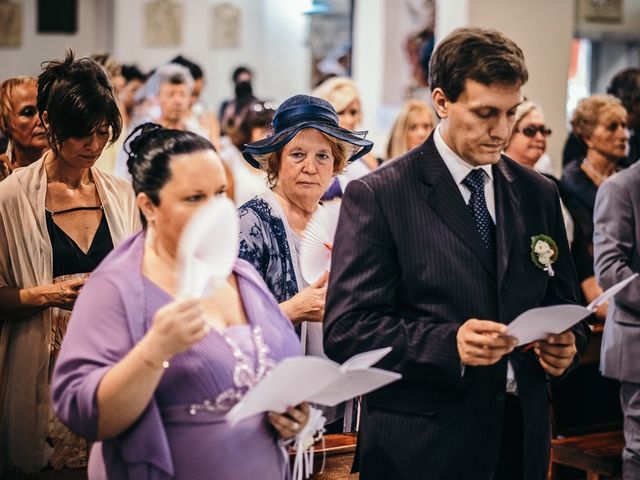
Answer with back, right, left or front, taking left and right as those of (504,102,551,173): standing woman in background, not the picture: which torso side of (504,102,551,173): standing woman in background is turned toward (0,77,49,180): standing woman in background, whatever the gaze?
right

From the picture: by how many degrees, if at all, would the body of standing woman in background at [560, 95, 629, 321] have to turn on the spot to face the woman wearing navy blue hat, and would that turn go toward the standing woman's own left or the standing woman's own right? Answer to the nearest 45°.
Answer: approximately 45° to the standing woman's own right

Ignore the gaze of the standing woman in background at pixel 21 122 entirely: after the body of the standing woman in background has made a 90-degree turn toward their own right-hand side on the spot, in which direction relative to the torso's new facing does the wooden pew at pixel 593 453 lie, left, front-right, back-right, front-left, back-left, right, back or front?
back-left

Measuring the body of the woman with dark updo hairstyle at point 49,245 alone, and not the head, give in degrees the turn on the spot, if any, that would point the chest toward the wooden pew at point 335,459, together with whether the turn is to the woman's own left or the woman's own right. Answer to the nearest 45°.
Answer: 0° — they already face it

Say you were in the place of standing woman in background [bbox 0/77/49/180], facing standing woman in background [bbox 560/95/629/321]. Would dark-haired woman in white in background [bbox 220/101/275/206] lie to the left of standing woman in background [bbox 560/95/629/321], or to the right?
left

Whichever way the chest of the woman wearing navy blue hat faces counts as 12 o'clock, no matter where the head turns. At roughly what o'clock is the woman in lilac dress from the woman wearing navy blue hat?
The woman in lilac dress is roughly at 2 o'clock from the woman wearing navy blue hat.

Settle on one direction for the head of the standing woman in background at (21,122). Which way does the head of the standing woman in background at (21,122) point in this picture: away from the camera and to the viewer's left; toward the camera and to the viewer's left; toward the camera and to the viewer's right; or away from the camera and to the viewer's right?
toward the camera and to the viewer's right

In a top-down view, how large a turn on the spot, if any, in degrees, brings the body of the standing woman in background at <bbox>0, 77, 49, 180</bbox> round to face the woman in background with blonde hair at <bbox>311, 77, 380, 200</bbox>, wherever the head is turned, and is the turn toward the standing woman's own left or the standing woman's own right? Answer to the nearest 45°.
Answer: approximately 90° to the standing woman's own left

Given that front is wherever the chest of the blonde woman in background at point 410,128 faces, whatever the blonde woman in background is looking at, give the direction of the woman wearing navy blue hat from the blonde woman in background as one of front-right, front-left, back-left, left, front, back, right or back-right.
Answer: front-right

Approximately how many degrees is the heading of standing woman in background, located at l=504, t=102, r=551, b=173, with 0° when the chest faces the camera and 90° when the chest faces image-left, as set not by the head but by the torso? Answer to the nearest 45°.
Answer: approximately 315°
